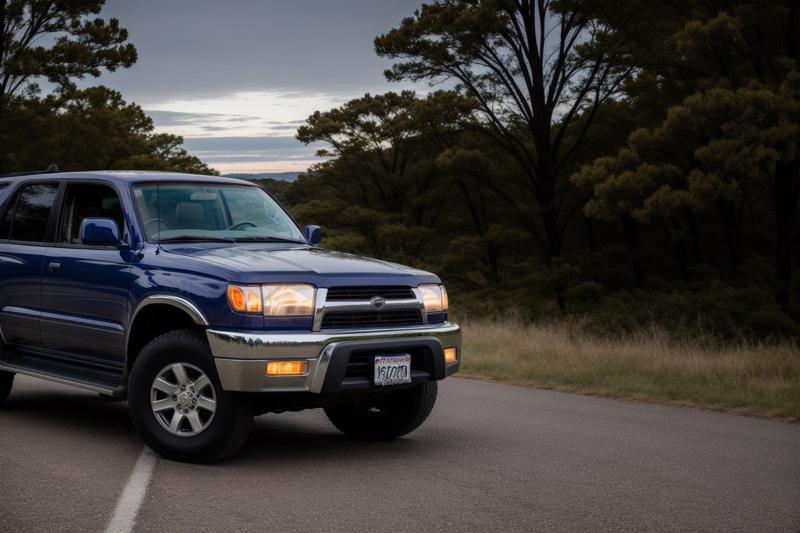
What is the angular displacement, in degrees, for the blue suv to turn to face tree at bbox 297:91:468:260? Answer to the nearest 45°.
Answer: approximately 135° to its left

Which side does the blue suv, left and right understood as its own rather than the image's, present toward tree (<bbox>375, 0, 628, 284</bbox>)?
left

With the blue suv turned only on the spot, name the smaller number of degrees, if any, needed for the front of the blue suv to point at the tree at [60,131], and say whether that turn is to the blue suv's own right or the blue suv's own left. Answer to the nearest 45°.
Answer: approximately 135° to the blue suv's own left

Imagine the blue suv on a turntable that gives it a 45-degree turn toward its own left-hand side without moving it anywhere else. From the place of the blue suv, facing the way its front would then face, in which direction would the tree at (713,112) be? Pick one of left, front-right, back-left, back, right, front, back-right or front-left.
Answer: front-left
